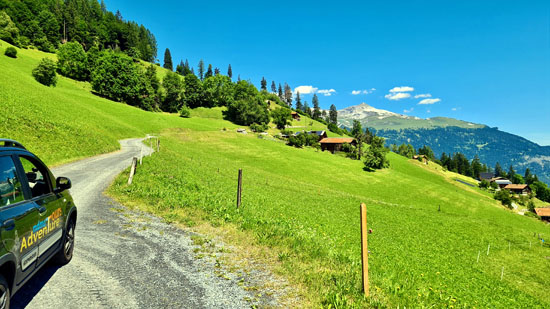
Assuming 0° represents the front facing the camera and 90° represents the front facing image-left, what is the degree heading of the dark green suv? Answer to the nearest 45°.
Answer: approximately 225°
